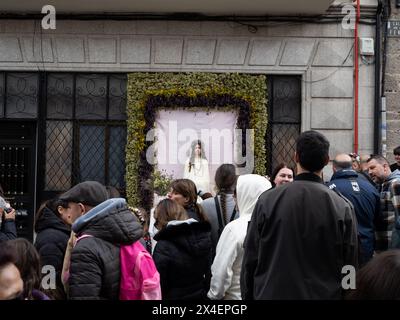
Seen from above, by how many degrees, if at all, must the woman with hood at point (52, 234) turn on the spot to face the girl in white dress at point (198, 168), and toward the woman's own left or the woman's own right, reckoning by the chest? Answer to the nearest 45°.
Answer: approximately 45° to the woman's own left

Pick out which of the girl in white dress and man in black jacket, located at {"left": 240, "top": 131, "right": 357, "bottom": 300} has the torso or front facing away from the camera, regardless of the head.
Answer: the man in black jacket

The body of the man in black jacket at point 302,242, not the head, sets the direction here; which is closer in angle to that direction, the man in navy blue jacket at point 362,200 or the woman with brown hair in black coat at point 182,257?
the man in navy blue jacket

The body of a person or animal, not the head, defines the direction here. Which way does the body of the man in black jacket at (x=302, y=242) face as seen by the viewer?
away from the camera

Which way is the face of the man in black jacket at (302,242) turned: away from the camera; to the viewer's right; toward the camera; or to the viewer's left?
away from the camera

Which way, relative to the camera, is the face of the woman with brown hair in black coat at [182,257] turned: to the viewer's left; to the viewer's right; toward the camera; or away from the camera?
away from the camera

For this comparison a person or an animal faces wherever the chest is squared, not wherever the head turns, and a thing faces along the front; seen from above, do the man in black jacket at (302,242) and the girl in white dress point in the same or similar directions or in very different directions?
very different directions

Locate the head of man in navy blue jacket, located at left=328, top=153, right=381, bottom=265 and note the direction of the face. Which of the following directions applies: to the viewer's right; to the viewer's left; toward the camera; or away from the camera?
away from the camera

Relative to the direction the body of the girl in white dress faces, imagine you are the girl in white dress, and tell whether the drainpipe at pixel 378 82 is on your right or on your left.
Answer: on your left

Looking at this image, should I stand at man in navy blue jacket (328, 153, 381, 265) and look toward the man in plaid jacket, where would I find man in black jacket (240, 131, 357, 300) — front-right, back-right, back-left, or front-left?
back-right

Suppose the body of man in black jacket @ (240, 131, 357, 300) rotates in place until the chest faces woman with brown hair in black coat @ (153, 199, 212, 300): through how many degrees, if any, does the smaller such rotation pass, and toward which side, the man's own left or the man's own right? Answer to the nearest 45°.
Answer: approximately 45° to the man's own left
